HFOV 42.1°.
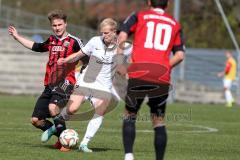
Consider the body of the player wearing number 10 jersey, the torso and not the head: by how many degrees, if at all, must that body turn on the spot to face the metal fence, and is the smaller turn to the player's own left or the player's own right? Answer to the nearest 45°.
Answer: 0° — they already face it

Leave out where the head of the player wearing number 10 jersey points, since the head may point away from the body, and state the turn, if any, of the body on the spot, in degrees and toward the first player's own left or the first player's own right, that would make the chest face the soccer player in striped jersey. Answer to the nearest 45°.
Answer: approximately 45° to the first player's own left

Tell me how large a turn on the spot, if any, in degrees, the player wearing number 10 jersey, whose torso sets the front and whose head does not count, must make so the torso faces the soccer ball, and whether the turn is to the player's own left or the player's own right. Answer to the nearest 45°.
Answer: approximately 45° to the player's own left

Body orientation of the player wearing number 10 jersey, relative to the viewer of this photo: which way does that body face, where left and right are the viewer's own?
facing away from the viewer

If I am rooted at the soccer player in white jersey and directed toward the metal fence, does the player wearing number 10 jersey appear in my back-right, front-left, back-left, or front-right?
back-right
